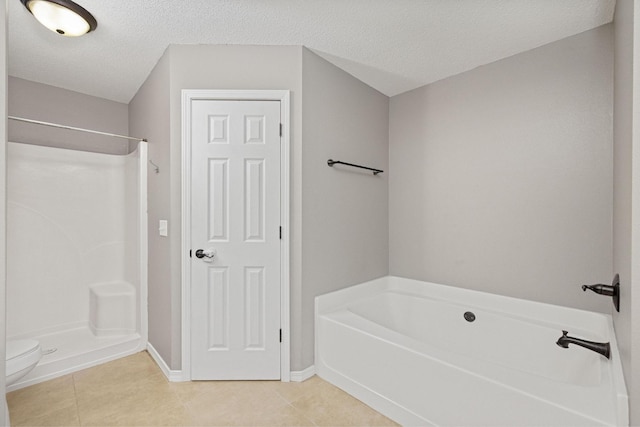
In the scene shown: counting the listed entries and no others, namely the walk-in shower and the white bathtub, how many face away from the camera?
0

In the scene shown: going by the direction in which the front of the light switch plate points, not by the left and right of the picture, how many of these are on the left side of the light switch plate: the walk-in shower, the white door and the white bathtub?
2

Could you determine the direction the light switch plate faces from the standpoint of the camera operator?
facing the viewer and to the left of the viewer

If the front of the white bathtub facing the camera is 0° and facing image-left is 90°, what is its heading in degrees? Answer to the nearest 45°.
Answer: approximately 45°

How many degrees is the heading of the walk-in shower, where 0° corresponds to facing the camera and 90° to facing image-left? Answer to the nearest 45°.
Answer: approximately 315°

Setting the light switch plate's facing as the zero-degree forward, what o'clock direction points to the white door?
The white door is roughly at 9 o'clock from the light switch plate.

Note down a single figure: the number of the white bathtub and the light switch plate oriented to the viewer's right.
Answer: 0

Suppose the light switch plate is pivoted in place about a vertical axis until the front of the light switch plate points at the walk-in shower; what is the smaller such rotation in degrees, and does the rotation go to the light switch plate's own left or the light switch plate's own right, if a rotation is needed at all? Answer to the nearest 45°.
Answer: approximately 90° to the light switch plate's own right

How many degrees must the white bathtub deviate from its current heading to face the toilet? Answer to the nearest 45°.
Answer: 0° — it already faces it

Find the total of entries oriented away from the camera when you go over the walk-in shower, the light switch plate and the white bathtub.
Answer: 0
